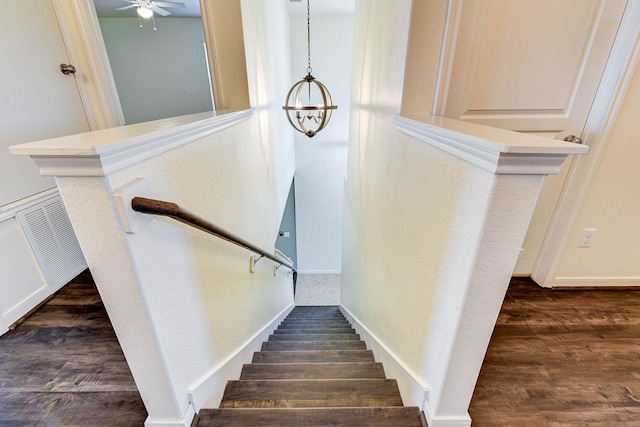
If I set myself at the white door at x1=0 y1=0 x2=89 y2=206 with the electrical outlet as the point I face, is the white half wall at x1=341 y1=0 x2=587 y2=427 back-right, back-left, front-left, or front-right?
front-right

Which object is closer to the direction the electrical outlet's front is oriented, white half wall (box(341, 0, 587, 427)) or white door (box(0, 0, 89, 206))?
the white half wall

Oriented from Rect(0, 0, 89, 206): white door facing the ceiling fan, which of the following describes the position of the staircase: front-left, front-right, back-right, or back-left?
back-right

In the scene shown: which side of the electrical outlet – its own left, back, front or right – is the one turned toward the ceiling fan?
right

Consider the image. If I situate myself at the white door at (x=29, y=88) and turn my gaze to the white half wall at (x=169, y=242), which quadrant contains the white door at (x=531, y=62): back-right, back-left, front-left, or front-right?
front-left

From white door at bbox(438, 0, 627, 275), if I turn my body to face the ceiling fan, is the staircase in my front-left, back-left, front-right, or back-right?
front-left

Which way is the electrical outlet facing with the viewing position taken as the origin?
facing the viewer

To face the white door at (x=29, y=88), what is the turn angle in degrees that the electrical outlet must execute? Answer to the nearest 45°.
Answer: approximately 45° to its right

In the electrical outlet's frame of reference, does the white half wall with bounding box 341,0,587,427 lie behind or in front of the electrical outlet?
in front

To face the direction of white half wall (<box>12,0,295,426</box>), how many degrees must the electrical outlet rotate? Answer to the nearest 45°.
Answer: approximately 45° to its right
